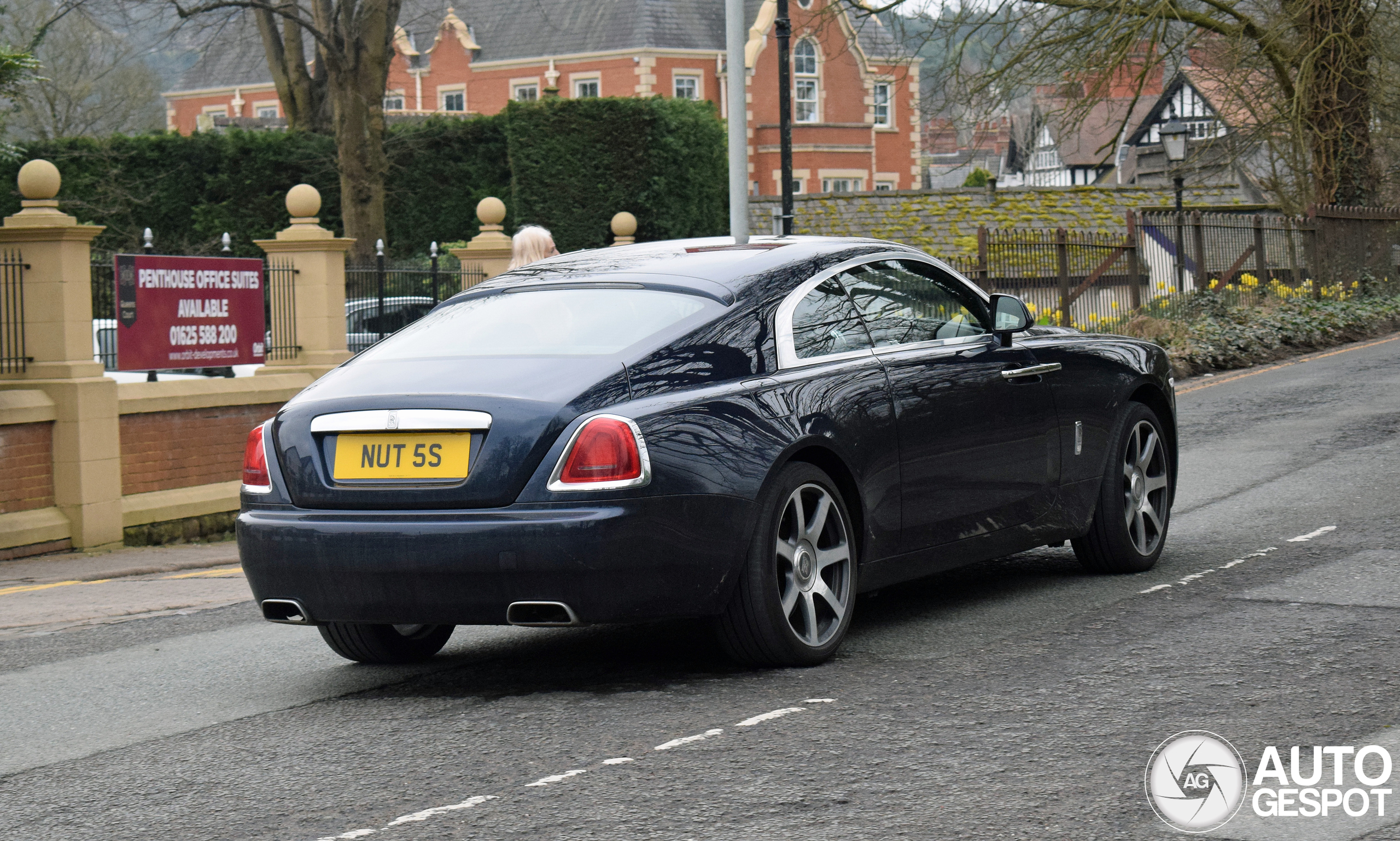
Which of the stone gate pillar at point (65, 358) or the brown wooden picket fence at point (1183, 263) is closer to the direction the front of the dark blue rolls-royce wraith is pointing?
the brown wooden picket fence

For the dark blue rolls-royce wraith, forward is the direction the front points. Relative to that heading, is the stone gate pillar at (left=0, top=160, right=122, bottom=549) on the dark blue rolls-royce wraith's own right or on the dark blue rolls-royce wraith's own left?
on the dark blue rolls-royce wraith's own left

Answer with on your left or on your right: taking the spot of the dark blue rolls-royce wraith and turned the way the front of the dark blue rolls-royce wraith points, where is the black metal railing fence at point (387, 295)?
on your left

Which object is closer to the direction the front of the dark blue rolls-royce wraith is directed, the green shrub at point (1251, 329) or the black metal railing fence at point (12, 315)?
the green shrub

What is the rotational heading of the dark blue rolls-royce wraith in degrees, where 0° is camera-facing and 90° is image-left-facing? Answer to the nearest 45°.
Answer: approximately 225°

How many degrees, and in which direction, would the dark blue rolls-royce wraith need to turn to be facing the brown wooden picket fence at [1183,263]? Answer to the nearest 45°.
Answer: approximately 45° to its left

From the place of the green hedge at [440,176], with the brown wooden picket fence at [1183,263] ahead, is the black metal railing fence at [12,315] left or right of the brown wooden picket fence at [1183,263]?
right

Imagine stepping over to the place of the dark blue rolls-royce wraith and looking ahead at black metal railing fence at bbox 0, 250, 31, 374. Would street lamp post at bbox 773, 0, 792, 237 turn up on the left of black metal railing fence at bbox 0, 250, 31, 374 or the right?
right

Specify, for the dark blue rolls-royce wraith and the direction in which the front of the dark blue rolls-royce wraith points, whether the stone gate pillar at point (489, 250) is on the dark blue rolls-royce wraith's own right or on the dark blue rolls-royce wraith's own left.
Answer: on the dark blue rolls-royce wraith's own left

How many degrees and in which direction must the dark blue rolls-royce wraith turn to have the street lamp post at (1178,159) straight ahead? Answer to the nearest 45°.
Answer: approximately 45° to its left

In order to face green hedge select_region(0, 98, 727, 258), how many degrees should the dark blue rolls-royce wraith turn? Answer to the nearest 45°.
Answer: approximately 45° to its left
